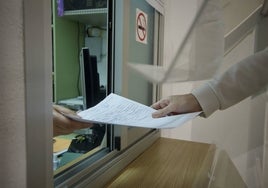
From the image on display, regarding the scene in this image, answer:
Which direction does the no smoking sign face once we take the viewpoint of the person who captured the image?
facing the viewer and to the right of the viewer
